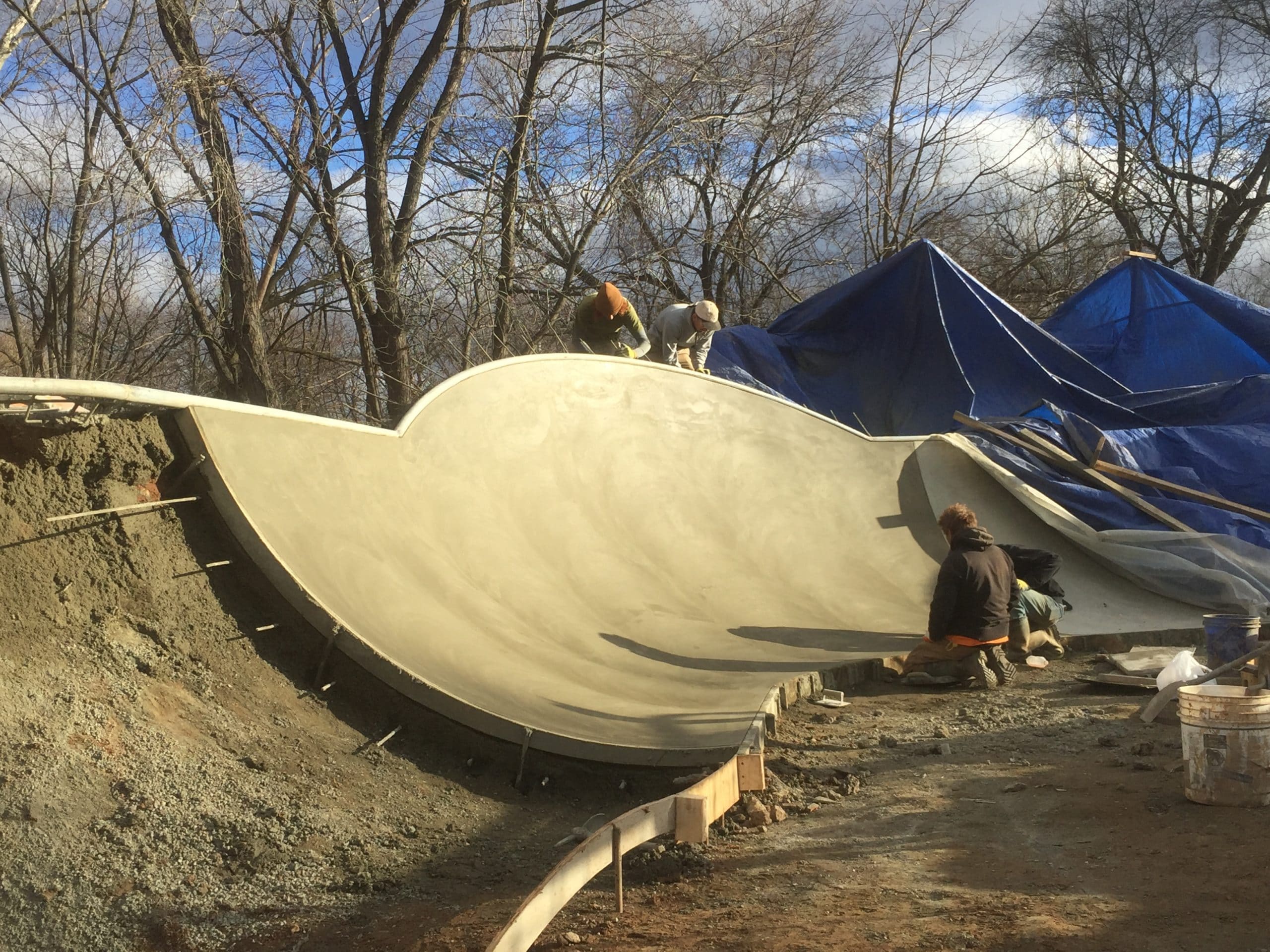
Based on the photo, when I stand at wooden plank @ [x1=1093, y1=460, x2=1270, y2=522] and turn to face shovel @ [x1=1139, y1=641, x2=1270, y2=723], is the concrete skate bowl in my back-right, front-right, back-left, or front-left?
front-right

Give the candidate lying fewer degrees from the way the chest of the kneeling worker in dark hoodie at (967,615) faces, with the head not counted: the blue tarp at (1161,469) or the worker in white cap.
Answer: the worker in white cap

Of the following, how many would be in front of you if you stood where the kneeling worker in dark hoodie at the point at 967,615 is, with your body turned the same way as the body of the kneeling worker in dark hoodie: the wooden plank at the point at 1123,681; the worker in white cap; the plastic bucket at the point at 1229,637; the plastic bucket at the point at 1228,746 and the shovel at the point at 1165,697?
1

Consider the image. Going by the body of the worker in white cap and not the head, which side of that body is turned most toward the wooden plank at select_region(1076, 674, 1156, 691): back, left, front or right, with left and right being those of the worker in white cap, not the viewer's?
front

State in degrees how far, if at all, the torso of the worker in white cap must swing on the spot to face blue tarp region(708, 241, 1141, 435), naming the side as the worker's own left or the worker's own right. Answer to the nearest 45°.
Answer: approximately 90° to the worker's own left

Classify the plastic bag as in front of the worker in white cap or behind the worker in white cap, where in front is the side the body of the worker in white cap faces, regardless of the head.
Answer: in front

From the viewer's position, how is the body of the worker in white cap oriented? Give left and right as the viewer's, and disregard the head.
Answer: facing the viewer and to the right of the viewer

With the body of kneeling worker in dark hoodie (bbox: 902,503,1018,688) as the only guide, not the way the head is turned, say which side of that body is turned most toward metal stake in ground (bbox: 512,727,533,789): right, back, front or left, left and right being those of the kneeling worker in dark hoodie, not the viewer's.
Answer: left

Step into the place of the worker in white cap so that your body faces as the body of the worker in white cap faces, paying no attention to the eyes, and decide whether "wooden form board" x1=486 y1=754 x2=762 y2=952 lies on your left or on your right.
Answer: on your right

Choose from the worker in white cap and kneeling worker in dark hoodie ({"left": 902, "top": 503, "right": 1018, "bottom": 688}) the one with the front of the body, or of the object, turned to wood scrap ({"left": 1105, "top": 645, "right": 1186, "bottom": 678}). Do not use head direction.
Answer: the worker in white cap

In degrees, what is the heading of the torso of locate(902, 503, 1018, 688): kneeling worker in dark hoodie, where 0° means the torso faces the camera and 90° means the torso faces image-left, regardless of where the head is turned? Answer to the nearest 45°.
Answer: approximately 135°

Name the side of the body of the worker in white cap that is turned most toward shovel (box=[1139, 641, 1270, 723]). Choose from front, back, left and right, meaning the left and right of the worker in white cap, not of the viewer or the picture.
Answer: front

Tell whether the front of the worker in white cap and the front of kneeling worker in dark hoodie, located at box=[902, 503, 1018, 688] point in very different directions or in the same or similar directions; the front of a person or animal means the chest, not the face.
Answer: very different directions

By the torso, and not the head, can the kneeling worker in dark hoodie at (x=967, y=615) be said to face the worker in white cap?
yes

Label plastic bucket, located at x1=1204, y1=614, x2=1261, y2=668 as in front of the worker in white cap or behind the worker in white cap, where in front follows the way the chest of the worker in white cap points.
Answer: in front

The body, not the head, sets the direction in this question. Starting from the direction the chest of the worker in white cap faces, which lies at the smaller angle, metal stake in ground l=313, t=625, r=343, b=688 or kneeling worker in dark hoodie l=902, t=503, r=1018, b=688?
the kneeling worker in dark hoodie

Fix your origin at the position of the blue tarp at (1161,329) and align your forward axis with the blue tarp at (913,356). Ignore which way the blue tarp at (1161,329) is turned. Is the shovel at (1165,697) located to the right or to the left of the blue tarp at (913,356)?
left
